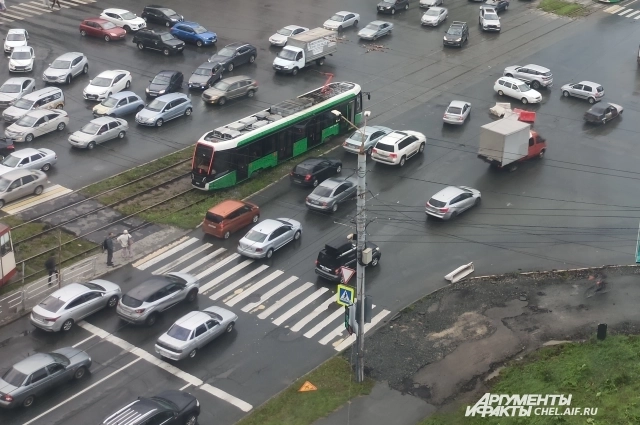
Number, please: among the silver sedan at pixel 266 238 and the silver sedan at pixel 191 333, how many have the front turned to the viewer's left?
0

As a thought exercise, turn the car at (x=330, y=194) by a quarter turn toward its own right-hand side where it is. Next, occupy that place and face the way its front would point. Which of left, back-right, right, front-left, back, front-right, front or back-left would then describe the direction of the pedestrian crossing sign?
front-right

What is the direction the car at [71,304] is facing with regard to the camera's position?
facing away from the viewer and to the right of the viewer

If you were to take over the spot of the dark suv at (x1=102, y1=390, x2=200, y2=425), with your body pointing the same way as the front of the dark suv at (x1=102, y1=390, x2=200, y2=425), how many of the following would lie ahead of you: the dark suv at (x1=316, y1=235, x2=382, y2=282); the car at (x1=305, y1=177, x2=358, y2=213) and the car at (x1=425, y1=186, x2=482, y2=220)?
3

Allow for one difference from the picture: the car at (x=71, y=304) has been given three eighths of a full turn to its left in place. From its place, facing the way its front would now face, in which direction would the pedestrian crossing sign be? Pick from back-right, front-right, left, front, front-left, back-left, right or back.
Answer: back-left

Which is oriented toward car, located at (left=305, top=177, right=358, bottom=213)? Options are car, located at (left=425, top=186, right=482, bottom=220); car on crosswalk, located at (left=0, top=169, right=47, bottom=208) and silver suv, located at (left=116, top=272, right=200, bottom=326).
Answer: the silver suv

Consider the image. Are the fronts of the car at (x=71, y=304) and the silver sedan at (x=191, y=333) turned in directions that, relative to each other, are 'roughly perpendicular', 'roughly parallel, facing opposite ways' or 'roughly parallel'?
roughly parallel

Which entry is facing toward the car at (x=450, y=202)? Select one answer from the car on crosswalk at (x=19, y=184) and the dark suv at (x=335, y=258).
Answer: the dark suv

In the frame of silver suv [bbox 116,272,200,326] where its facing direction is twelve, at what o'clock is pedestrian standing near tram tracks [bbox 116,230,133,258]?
The pedestrian standing near tram tracks is roughly at 10 o'clock from the silver suv.

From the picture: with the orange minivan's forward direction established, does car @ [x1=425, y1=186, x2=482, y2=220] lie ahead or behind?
ahead

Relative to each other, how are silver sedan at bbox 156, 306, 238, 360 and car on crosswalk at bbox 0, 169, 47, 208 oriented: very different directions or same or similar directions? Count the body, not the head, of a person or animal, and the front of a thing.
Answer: very different directions

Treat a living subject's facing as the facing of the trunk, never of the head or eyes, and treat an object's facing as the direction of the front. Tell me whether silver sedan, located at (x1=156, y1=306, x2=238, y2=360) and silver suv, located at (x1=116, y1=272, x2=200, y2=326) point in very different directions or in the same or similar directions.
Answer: same or similar directions

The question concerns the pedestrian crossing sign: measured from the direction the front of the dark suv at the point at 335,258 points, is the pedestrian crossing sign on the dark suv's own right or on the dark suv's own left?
on the dark suv's own right

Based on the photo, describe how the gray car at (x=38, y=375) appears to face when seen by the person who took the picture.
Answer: facing away from the viewer and to the right of the viewer

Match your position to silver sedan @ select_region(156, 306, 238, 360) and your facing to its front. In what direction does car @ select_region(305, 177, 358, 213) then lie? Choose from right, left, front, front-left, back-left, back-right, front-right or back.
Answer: front

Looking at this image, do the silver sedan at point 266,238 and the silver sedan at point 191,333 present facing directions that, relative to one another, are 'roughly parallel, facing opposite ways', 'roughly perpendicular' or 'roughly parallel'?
roughly parallel

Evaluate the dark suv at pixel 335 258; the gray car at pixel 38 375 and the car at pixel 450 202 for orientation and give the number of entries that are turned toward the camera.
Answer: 0

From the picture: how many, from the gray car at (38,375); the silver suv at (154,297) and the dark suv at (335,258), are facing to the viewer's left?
0
